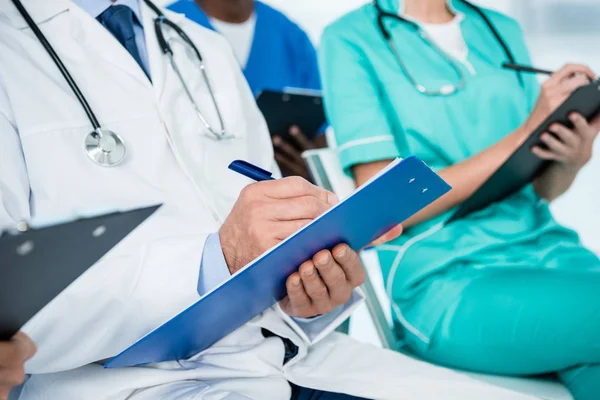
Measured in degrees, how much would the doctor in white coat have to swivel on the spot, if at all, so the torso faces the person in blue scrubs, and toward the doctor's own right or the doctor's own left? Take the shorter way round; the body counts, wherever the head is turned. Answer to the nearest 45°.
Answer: approximately 135° to the doctor's own left

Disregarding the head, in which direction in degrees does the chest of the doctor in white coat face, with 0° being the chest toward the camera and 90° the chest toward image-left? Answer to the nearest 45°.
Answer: approximately 315°

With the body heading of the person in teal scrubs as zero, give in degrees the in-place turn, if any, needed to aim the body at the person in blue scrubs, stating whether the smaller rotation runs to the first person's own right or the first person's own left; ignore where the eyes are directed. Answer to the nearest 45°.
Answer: approximately 180°

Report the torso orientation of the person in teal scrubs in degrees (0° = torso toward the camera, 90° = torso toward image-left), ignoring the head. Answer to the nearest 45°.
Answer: approximately 315°
